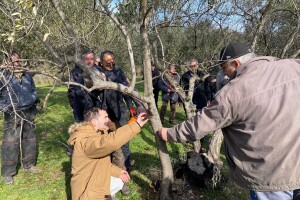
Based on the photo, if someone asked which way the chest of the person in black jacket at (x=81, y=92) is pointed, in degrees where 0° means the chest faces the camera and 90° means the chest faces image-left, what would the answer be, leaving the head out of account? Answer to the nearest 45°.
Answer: approximately 315°

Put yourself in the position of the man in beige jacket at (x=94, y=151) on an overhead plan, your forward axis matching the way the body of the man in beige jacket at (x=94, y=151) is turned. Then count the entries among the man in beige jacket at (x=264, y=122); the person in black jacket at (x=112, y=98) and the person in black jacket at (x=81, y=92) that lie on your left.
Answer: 2

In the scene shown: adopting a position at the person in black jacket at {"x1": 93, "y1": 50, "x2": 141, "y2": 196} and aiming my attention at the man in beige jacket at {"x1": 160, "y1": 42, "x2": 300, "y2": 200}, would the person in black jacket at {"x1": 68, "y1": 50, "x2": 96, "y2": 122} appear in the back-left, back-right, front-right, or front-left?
back-right

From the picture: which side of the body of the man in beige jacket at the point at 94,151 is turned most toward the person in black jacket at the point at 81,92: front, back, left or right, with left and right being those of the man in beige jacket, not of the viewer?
left

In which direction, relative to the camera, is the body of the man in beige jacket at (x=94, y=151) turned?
to the viewer's right

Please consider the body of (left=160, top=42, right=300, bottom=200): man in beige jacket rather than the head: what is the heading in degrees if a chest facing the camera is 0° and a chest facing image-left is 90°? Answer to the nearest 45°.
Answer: approximately 135°

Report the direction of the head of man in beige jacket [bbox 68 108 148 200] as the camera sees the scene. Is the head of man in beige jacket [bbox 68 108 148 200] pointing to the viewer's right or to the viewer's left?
to the viewer's right

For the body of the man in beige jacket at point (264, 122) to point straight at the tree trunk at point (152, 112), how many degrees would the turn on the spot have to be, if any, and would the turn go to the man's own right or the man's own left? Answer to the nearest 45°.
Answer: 0° — they already face it

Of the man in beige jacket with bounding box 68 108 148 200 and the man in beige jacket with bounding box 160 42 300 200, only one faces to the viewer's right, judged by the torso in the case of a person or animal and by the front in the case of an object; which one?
the man in beige jacket with bounding box 68 108 148 200

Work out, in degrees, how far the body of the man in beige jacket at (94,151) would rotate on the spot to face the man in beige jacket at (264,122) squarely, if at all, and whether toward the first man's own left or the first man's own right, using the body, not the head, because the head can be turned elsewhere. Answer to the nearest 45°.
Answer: approximately 45° to the first man's own right

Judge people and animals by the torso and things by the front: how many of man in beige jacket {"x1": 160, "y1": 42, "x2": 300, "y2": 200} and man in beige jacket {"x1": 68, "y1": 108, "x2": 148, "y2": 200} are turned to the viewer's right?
1
